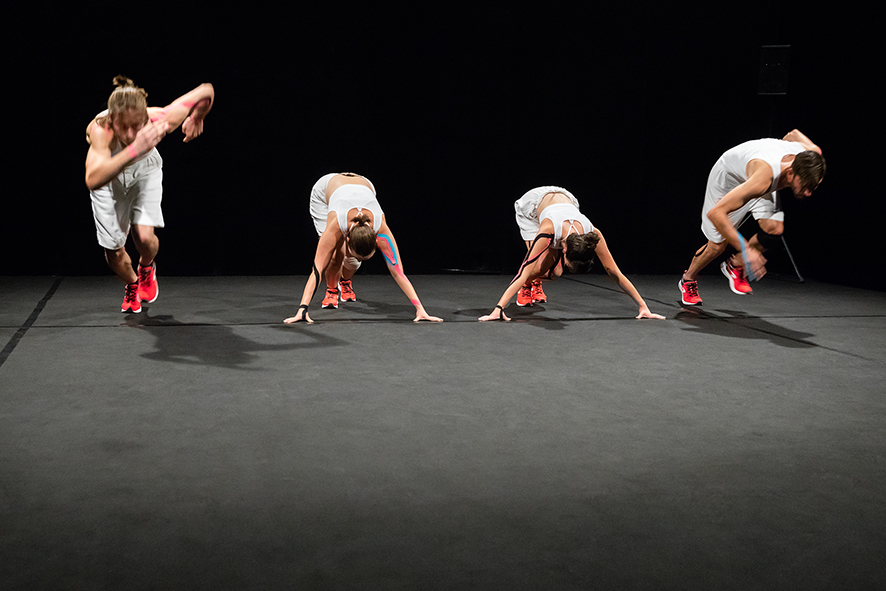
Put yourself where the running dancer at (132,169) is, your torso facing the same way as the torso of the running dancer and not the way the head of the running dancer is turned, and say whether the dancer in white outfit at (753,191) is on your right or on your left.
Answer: on your left

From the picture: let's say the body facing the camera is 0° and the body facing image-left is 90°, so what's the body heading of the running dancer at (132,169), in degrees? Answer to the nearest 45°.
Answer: approximately 0°

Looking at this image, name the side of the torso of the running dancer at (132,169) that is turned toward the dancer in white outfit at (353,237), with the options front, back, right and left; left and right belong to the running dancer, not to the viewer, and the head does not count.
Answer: left

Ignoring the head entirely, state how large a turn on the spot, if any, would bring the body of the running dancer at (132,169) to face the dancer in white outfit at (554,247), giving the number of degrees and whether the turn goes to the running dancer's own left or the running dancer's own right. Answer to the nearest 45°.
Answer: approximately 90° to the running dancer's own left

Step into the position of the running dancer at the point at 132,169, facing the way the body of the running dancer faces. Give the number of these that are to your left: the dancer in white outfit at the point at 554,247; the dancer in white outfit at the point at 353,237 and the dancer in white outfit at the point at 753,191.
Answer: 3
